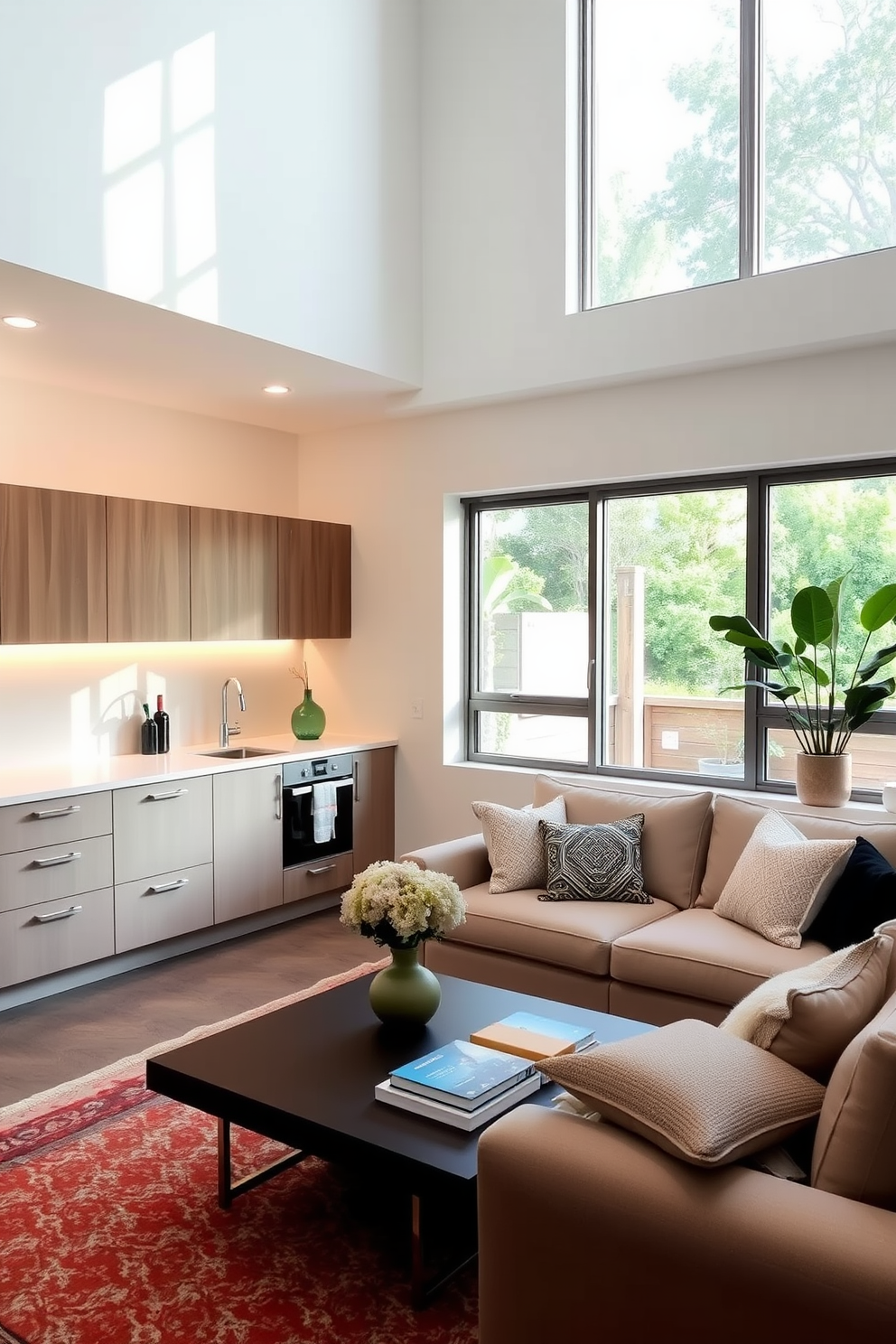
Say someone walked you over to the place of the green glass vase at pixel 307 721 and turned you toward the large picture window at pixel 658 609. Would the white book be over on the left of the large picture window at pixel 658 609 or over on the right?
right

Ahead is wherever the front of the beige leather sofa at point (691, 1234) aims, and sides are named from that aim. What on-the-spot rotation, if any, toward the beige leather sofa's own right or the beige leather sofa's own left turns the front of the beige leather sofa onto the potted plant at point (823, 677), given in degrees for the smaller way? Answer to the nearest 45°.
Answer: approximately 45° to the beige leather sofa's own right

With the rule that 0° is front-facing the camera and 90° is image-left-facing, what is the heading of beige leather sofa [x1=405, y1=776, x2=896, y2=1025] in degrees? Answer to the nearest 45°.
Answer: approximately 45°

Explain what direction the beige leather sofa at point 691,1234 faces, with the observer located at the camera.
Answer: facing away from the viewer and to the left of the viewer

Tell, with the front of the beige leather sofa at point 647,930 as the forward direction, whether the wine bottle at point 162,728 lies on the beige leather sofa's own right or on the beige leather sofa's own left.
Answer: on the beige leather sofa's own right

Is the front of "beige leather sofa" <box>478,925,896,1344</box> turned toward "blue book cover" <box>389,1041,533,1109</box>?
yes
